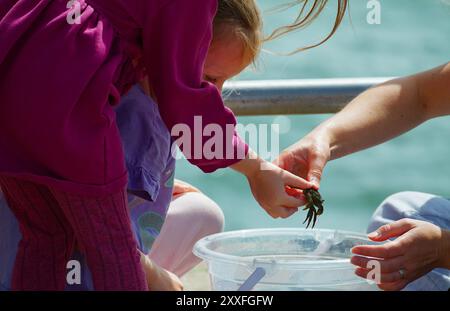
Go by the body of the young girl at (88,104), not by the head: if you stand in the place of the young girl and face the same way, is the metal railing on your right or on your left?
on your left

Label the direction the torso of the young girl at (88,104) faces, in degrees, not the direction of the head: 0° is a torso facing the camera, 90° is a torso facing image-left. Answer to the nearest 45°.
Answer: approximately 270°
